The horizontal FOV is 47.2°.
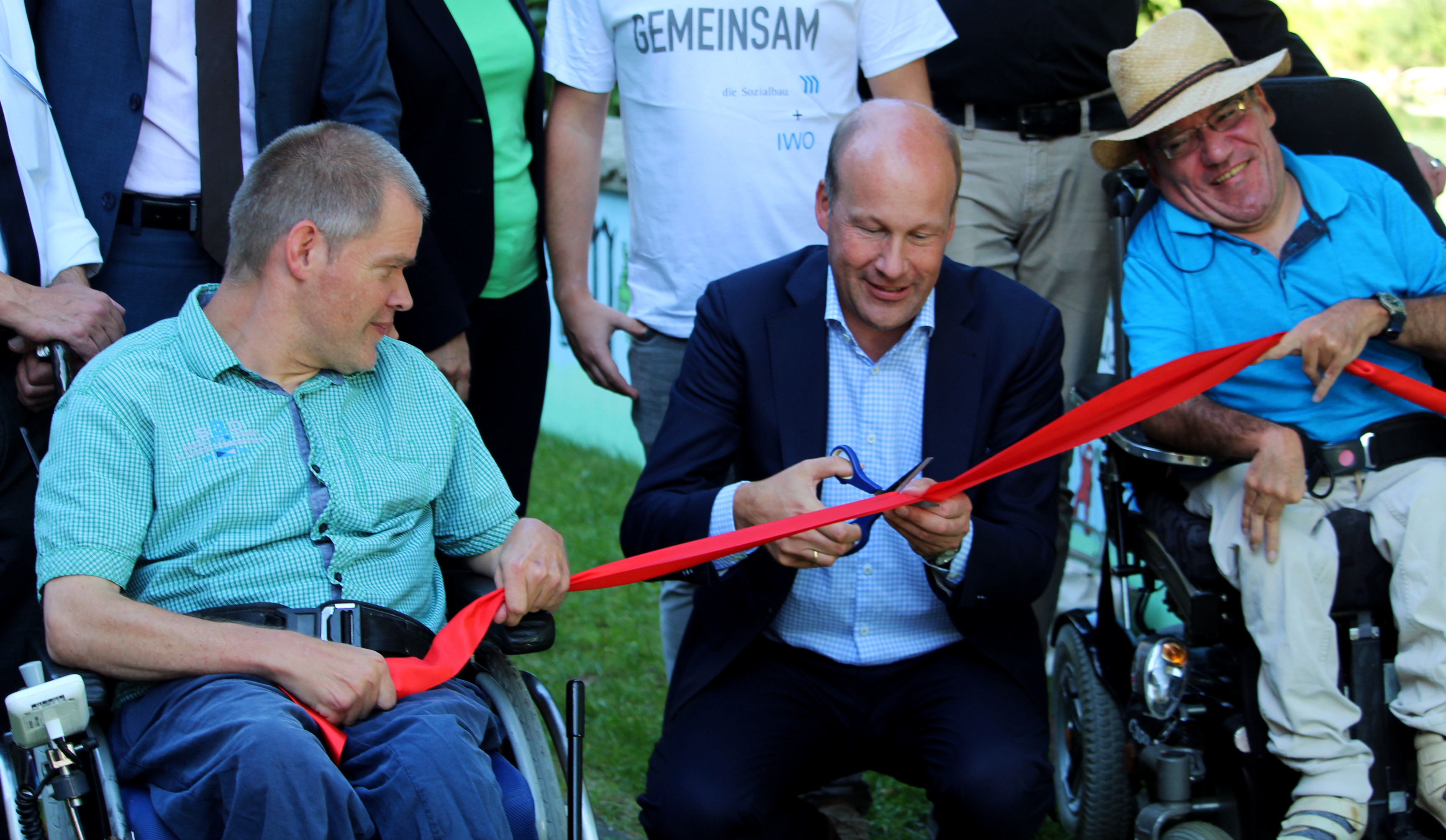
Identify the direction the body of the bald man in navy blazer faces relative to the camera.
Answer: toward the camera

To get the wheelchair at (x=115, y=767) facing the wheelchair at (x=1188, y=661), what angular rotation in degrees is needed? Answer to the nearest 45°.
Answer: approximately 90° to its left

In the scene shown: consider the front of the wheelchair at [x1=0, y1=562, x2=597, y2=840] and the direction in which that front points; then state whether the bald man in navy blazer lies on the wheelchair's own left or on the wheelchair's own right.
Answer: on the wheelchair's own left

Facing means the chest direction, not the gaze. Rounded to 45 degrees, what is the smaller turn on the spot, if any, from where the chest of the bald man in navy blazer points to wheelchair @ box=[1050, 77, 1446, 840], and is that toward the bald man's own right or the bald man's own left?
approximately 90° to the bald man's own left

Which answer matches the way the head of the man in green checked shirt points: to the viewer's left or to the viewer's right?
to the viewer's right

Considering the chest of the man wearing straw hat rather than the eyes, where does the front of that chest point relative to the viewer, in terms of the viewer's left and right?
facing the viewer

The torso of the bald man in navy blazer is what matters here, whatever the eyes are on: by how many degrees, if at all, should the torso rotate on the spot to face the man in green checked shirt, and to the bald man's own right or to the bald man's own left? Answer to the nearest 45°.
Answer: approximately 45° to the bald man's own right

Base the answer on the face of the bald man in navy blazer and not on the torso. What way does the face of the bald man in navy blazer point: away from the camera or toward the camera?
toward the camera

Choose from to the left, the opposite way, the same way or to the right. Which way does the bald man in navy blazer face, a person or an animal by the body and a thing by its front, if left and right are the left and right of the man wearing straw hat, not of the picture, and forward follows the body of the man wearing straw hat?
the same way
